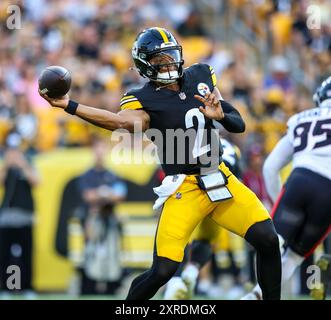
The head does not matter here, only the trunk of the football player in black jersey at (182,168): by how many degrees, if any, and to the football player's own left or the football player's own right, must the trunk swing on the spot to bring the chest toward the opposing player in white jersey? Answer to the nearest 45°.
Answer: approximately 90° to the football player's own left

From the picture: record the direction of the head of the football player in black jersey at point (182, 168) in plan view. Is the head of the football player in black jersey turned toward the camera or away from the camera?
toward the camera

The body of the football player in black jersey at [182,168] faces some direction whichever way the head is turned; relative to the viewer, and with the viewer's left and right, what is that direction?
facing the viewer and to the right of the viewer
